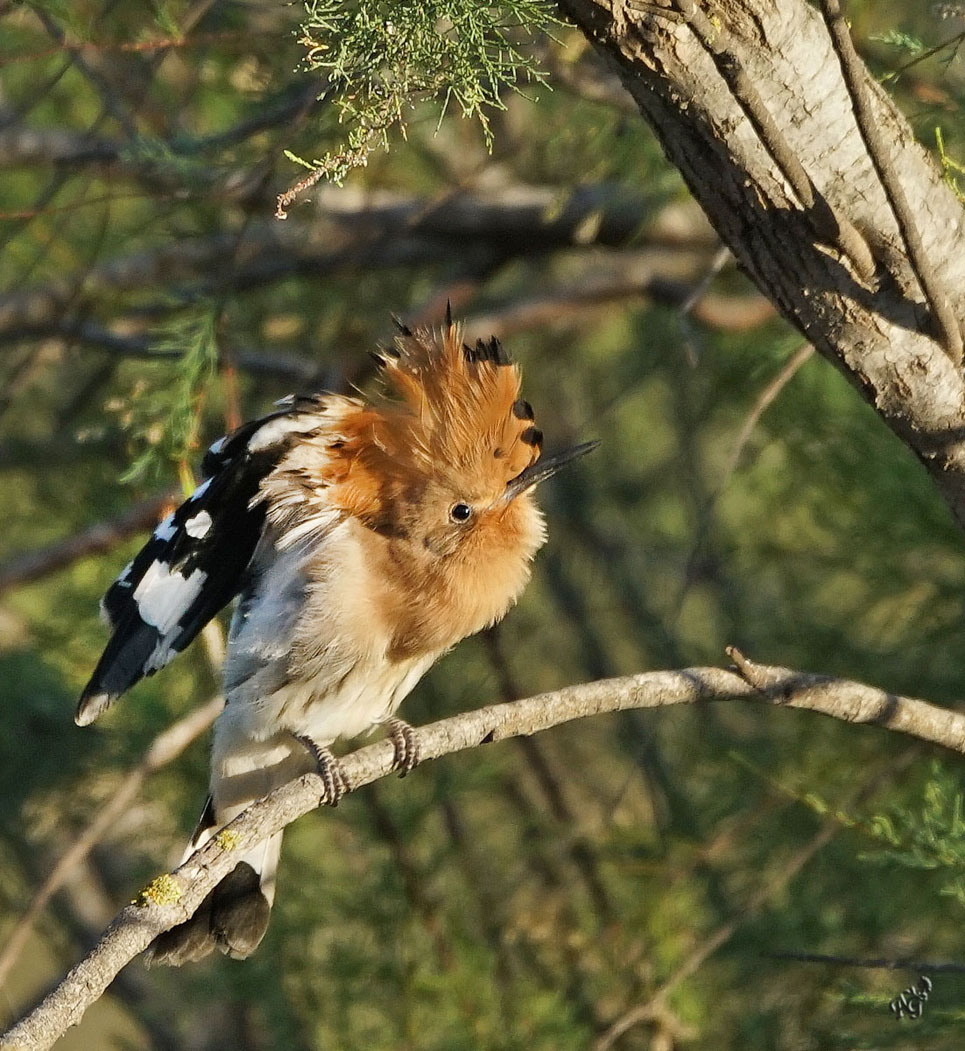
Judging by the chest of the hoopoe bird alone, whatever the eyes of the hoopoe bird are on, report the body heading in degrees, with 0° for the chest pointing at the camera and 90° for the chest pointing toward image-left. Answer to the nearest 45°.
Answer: approximately 315°

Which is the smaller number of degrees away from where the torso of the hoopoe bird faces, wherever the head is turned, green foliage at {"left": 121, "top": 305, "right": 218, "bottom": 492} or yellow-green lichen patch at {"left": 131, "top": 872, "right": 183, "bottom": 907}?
the yellow-green lichen patch

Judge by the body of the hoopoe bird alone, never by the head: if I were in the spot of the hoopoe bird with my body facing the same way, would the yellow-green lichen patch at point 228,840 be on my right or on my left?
on my right

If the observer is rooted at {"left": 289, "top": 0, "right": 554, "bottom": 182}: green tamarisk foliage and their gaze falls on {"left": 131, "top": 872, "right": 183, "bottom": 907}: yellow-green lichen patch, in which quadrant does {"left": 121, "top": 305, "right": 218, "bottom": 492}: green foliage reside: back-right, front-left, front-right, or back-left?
front-right

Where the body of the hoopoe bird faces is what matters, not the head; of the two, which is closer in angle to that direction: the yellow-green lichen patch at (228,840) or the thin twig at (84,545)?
the yellow-green lichen patch
